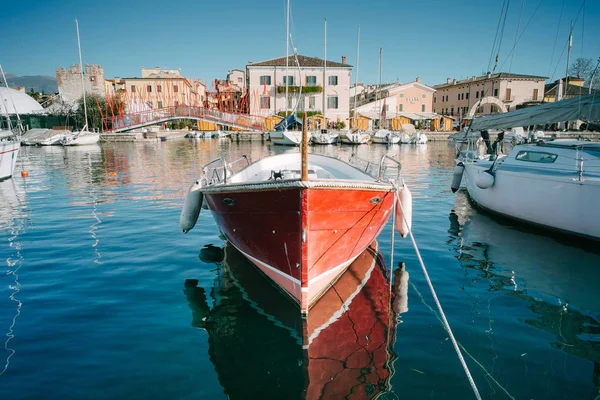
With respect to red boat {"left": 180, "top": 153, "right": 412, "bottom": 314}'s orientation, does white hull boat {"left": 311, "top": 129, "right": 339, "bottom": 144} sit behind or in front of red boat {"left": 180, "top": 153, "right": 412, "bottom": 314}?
behind

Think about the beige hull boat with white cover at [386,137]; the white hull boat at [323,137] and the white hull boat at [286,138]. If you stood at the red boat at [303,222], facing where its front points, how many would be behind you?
3

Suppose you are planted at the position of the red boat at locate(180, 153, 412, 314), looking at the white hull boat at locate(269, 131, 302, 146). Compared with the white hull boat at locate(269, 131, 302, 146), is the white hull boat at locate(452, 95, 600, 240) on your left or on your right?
right

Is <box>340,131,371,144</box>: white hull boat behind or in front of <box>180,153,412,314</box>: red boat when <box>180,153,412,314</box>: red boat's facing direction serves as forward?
behind

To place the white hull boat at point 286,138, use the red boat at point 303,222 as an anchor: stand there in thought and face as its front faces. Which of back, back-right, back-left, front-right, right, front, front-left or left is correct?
back
